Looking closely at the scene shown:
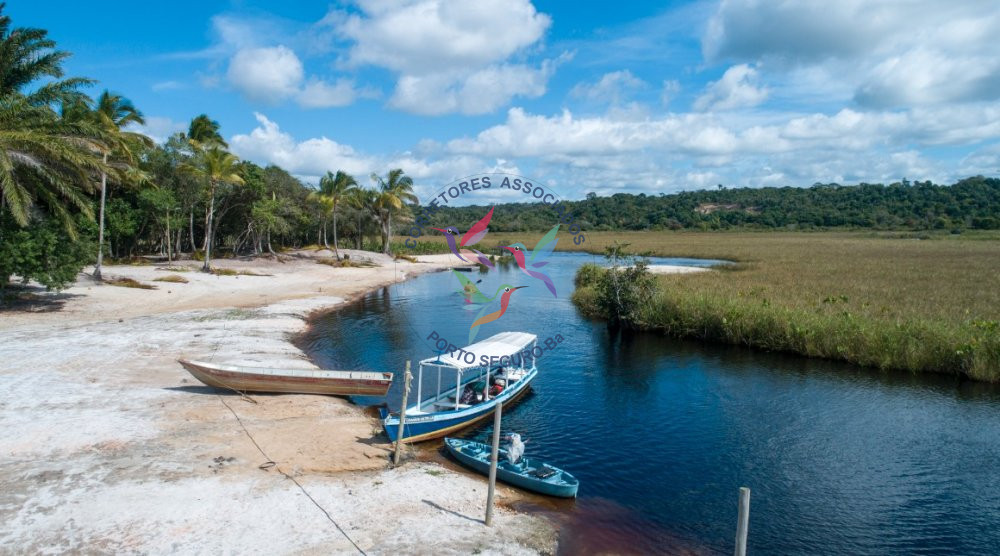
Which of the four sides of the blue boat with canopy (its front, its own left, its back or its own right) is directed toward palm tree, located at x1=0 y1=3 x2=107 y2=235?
right

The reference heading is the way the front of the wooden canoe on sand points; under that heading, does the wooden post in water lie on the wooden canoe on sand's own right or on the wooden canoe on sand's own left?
on the wooden canoe on sand's own left

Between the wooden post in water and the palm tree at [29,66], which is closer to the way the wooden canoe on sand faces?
the palm tree

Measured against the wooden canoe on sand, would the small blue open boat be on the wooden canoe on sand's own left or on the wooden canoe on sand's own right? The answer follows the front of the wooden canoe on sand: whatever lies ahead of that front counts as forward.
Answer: on the wooden canoe on sand's own left

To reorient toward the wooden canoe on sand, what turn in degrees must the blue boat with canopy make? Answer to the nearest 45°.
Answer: approximately 45° to its right

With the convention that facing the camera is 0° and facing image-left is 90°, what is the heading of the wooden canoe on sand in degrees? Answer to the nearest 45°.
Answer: approximately 90°

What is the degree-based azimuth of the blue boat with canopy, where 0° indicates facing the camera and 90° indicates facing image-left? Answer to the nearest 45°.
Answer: approximately 45°

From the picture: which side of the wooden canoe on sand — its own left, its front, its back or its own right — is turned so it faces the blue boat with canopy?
back

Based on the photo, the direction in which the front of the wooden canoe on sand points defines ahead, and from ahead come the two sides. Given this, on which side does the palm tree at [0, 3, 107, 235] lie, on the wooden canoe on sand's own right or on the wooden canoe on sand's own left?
on the wooden canoe on sand's own right

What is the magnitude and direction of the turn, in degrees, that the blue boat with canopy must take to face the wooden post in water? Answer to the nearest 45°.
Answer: approximately 45° to its left
